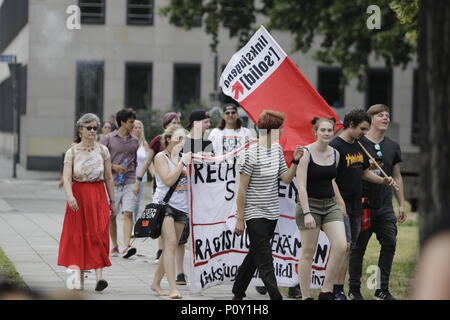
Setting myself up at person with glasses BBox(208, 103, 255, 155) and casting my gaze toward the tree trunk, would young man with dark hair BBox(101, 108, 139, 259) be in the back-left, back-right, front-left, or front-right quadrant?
back-right

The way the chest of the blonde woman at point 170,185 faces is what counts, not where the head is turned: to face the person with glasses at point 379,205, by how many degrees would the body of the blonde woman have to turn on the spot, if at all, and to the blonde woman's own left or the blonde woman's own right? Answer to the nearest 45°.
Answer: approximately 45° to the blonde woman's own left

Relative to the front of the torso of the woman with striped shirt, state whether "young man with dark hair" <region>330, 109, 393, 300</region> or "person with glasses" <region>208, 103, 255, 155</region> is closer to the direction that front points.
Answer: the young man with dark hair

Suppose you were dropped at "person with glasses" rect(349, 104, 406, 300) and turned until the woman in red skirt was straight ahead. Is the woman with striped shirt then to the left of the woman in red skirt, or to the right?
left

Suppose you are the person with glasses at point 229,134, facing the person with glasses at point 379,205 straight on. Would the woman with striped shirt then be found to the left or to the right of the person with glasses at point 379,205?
right

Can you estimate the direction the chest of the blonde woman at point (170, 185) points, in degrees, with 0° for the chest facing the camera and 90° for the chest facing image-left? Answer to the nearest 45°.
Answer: approximately 315°

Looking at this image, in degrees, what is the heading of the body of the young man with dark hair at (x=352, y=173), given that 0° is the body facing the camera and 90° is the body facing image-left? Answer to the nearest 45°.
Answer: approximately 315°

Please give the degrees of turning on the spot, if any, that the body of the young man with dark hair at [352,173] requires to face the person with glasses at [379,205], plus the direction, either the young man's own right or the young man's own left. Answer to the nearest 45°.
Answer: approximately 90° to the young man's own left
